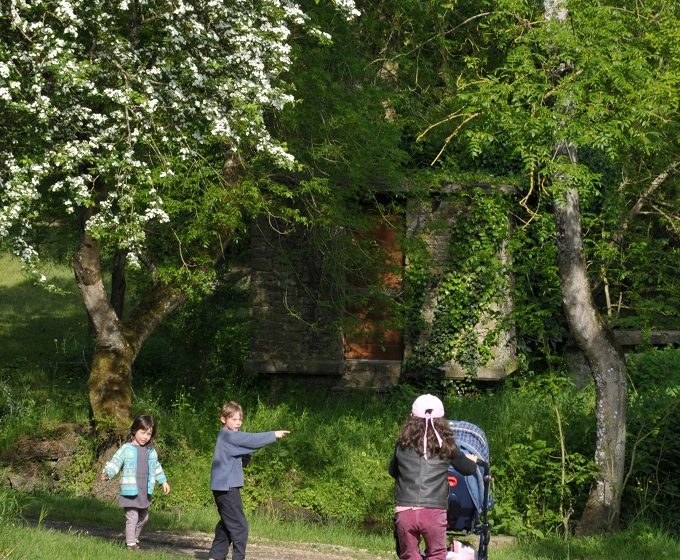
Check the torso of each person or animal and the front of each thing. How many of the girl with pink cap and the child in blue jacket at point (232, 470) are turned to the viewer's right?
1

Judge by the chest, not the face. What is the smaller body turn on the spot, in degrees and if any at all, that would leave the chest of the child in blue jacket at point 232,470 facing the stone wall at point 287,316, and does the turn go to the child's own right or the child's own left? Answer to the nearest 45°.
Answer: approximately 90° to the child's own left

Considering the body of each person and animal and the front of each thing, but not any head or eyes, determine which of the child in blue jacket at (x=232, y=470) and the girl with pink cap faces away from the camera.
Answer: the girl with pink cap

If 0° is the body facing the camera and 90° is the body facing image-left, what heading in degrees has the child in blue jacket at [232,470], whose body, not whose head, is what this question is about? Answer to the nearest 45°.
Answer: approximately 270°

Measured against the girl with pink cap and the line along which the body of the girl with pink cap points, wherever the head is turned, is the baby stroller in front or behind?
in front

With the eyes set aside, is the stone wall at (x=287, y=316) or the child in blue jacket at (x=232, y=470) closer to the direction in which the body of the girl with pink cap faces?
the stone wall

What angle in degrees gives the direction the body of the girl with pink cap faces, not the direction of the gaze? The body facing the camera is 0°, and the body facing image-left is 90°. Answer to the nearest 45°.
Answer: approximately 180°

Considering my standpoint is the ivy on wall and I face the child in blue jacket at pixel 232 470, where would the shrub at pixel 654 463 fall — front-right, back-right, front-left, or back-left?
front-left

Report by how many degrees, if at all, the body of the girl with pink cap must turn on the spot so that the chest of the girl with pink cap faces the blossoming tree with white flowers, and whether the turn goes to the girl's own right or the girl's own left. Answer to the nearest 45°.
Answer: approximately 45° to the girl's own left

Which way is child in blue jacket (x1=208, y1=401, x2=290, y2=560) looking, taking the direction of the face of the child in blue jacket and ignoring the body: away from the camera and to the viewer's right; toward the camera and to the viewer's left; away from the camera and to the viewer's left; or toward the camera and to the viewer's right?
toward the camera and to the viewer's right

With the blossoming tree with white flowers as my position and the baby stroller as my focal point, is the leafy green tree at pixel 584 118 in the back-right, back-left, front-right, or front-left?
front-left

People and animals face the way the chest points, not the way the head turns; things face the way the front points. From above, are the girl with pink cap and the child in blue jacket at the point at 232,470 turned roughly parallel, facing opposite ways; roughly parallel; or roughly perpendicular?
roughly perpendicular

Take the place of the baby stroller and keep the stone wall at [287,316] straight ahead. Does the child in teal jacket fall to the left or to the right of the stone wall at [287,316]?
left

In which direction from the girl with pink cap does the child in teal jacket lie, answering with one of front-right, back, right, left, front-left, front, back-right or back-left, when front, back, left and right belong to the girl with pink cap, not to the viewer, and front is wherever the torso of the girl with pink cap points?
front-left

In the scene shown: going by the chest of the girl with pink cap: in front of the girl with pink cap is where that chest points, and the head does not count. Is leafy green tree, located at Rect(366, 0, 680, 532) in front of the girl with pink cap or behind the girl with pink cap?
in front

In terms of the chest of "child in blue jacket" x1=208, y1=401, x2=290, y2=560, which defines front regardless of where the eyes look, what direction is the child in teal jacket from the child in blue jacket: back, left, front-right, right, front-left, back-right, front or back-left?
back-left
